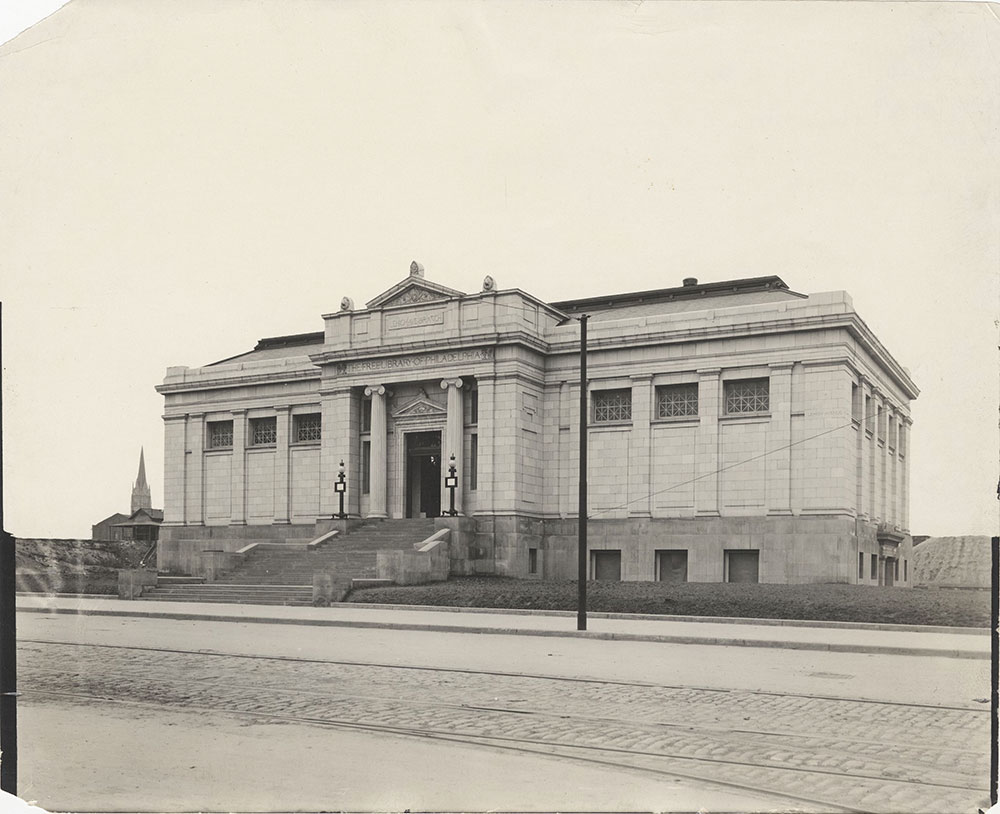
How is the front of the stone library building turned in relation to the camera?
facing the viewer and to the left of the viewer
